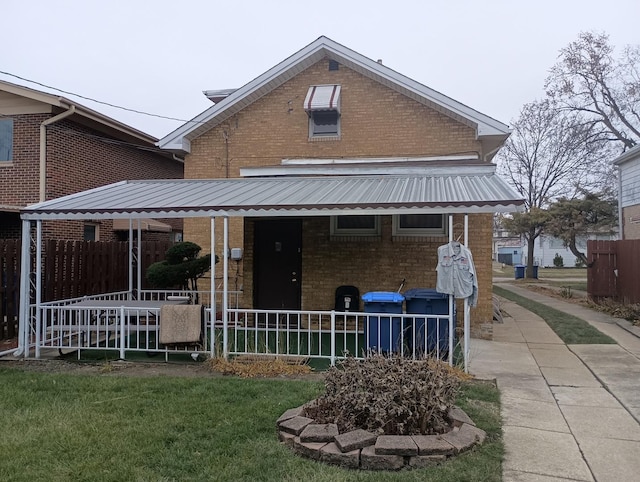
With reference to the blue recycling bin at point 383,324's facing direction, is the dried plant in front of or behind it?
in front

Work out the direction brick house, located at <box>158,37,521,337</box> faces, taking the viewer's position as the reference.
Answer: facing the viewer

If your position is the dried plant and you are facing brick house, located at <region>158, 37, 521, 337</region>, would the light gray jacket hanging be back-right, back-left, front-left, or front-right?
front-right

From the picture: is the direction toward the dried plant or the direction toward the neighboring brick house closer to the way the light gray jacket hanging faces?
the dried plant

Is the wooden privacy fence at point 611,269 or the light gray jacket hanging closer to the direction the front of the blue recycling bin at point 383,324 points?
the light gray jacket hanging

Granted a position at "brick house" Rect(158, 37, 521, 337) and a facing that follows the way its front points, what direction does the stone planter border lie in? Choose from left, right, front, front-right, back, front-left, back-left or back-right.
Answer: front

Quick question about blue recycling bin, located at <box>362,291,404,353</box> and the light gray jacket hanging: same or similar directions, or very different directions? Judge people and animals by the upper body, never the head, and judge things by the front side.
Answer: same or similar directions

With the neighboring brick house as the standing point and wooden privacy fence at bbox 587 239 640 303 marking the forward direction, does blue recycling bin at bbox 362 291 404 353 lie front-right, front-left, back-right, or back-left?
front-right

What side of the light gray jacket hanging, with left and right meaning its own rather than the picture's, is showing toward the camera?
front

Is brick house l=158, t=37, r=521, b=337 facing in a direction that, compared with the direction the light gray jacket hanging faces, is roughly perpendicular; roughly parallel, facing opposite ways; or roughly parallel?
roughly parallel

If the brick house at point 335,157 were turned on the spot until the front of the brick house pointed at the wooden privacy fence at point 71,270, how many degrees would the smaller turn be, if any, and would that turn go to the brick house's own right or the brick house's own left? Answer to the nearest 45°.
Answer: approximately 90° to the brick house's own right

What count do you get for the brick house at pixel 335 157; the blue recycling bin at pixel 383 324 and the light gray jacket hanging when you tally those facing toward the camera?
3

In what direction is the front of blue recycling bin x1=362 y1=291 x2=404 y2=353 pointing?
toward the camera
